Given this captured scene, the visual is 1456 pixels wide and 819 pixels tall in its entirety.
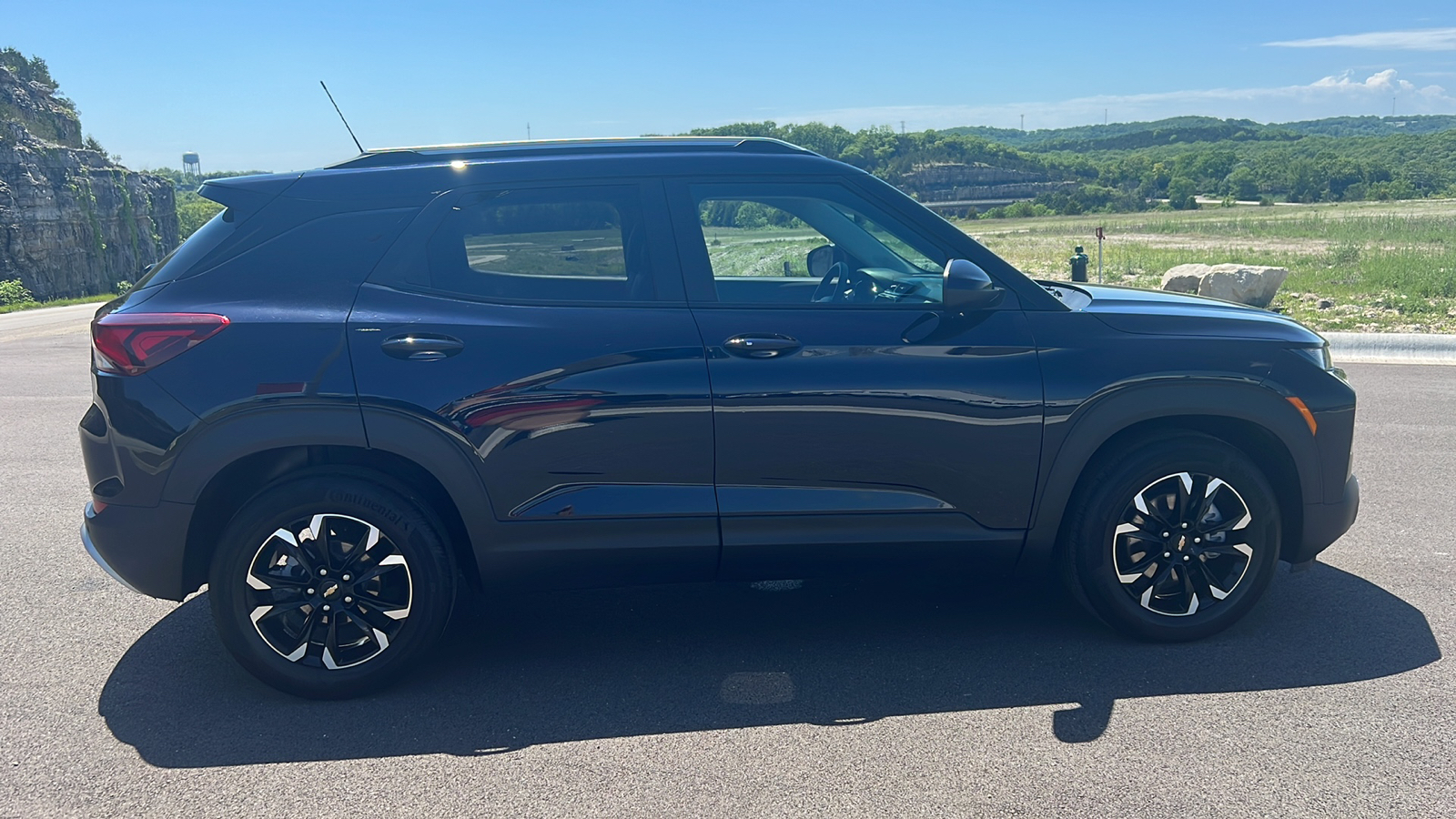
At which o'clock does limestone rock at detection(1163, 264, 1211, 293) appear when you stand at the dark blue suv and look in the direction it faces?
The limestone rock is roughly at 10 o'clock from the dark blue suv.

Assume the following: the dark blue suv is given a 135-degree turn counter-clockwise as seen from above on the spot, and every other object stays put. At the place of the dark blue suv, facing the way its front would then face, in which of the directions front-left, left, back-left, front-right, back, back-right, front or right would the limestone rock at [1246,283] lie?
right

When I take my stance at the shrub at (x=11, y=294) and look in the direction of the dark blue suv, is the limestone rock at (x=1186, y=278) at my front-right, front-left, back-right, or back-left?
front-left

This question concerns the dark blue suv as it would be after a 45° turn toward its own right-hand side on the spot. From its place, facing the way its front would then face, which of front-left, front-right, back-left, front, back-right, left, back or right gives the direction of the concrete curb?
left

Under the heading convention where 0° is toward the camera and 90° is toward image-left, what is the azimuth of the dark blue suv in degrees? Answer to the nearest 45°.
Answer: approximately 270°

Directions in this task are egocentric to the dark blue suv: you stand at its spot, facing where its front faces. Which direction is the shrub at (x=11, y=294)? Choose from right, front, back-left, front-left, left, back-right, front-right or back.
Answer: back-left

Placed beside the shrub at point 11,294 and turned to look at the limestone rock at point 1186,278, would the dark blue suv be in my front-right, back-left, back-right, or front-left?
front-right

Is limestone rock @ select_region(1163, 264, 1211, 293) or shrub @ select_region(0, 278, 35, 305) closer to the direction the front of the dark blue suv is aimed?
the limestone rock
